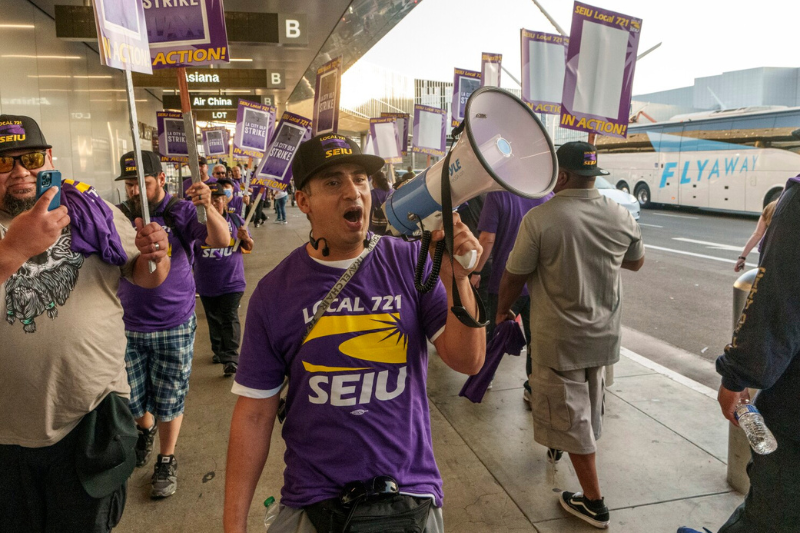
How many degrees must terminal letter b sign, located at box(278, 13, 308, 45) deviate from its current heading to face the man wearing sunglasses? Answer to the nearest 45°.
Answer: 0° — it already faces them

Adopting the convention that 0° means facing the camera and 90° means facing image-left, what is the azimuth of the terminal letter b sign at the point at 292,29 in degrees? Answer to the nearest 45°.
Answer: approximately 0°

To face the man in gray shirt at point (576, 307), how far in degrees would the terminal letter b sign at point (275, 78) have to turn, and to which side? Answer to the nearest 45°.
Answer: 0° — it already faces them

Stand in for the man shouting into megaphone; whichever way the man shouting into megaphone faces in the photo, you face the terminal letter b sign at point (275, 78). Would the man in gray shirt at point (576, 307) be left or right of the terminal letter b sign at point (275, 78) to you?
right

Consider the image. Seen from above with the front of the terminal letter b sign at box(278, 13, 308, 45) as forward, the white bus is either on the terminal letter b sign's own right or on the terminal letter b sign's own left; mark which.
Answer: on the terminal letter b sign's own left

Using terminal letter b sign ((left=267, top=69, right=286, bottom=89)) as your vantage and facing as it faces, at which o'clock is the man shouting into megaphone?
The man shouting into megaphone is roughly at 12 o'clock from the terminal letter b sign.

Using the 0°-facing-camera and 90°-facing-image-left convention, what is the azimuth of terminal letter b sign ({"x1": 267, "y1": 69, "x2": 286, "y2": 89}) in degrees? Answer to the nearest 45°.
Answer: approximately 0°

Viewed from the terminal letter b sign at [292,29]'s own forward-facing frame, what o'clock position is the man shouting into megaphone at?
The man shouting into megaphone is roughly at 12 o'clock from the terminal letter b sign.

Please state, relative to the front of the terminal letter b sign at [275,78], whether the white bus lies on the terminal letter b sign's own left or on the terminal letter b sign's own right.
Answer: on the terminal letter b sign's own left
